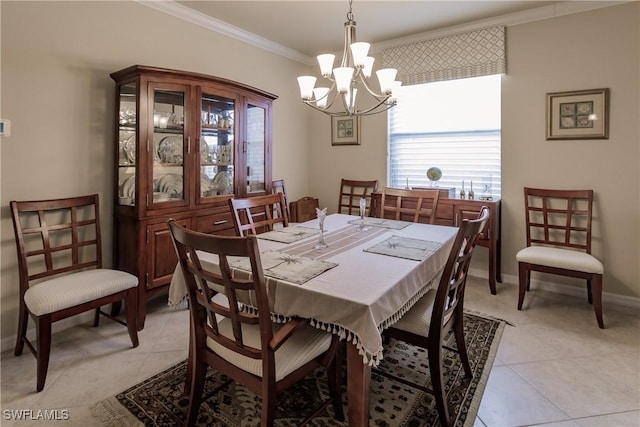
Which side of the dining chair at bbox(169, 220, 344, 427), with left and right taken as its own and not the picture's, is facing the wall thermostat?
left

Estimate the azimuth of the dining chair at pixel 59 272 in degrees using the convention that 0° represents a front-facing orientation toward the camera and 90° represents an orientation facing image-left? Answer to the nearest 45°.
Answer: approximately 315°

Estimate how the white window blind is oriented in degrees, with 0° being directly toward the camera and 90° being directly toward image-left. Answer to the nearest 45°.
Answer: approximately 45°
